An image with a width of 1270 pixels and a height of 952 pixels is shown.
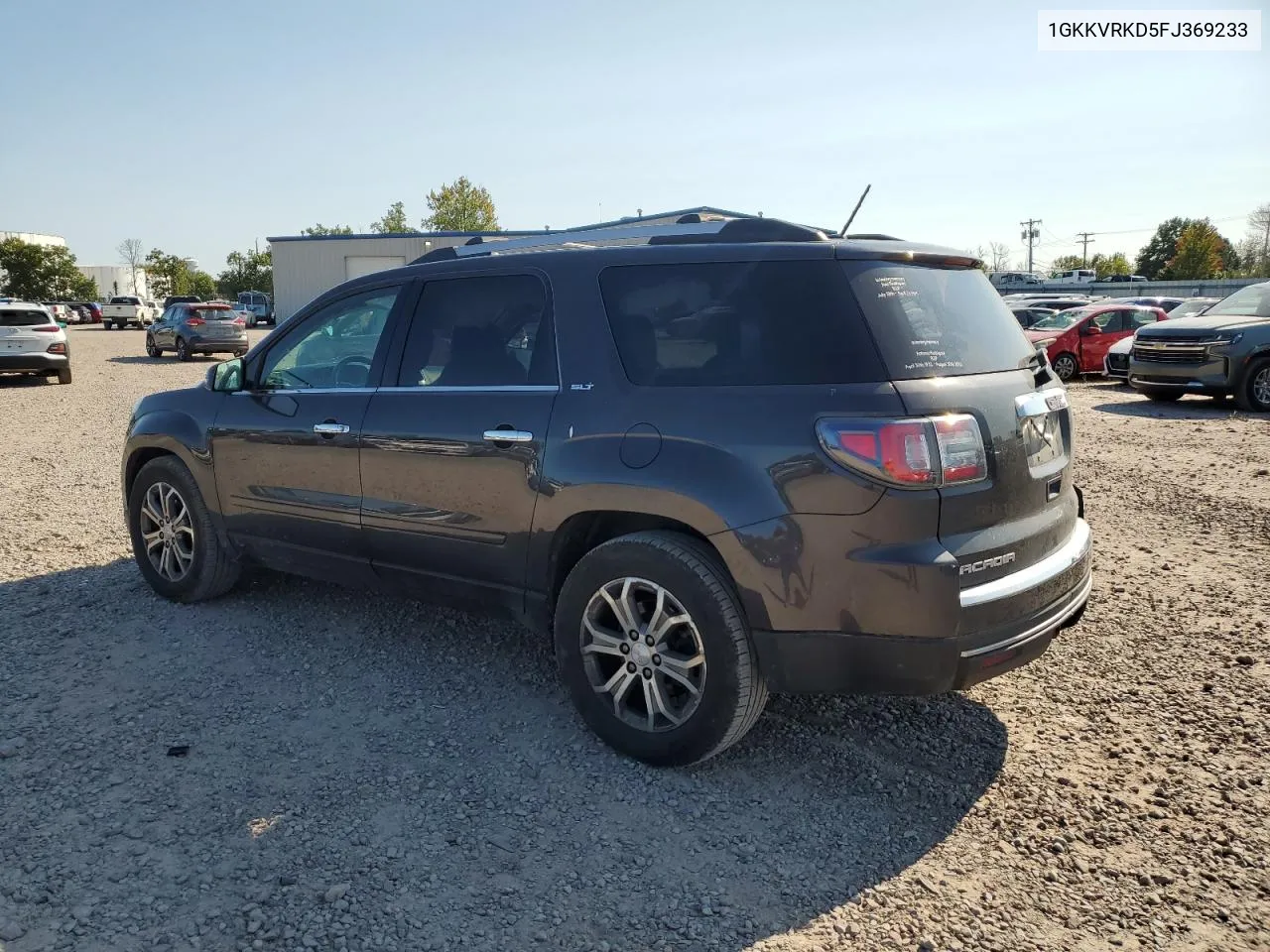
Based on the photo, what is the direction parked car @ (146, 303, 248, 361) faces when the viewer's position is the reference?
facing away from the viewer and to the left of the viewer

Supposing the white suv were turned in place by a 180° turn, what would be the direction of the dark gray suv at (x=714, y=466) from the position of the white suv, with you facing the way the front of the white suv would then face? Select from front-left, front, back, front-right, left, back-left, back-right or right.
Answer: front

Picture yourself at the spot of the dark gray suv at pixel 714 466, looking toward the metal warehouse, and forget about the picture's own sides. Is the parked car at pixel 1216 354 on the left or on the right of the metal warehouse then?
right

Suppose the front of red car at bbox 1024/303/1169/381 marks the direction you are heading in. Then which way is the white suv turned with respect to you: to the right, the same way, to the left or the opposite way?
to the right

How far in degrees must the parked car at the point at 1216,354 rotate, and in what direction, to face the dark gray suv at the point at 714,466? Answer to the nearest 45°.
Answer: approximately 45° to its left

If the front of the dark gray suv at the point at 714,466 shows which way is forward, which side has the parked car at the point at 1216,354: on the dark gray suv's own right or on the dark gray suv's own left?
on the dark gray suv's own right

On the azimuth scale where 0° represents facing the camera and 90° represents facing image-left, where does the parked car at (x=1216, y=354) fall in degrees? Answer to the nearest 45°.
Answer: approximately 45°

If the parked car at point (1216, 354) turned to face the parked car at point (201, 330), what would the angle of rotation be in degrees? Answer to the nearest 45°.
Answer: approximately 45° to its right

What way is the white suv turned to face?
away from the camera

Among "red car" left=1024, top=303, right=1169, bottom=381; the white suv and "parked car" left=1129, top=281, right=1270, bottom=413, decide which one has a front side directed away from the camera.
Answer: the white suv

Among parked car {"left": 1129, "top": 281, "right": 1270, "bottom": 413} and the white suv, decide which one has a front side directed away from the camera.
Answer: the white suv

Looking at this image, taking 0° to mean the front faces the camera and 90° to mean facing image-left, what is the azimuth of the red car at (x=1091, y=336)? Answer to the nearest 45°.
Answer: approximately 45°

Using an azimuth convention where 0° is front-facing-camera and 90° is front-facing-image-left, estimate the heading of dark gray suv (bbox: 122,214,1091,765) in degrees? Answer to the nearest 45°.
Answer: approximately 135°
